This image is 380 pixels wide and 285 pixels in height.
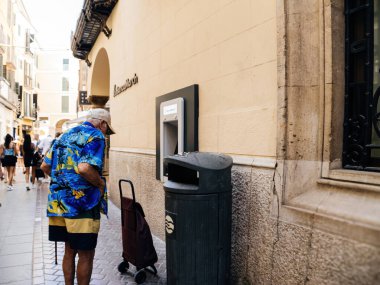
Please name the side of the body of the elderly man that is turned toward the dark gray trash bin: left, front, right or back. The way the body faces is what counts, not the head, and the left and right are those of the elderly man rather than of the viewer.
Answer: right

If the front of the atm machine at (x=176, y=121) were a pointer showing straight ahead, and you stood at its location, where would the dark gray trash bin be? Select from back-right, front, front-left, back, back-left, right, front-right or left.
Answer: front-left

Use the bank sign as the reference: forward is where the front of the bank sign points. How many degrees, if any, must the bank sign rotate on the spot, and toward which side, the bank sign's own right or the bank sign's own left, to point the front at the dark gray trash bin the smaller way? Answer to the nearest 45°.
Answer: approximately 45° to the bank sign's own left

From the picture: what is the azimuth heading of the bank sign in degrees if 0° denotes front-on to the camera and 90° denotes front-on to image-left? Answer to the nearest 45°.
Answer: approximately 45°

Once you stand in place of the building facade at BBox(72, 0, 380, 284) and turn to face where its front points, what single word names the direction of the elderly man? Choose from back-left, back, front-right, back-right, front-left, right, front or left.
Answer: front-right

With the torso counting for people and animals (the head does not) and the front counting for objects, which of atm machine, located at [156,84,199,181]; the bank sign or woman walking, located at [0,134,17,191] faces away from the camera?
the woman walking

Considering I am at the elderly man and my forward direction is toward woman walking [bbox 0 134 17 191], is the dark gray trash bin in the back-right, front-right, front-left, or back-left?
back-right

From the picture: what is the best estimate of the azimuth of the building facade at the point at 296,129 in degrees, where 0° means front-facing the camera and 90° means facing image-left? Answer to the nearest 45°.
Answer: approximately 45°

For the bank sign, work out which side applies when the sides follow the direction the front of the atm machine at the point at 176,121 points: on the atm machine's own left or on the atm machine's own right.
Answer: on the atm machine's own right

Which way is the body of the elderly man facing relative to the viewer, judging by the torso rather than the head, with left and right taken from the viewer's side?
facing away from the viewer and to the right of the viewer

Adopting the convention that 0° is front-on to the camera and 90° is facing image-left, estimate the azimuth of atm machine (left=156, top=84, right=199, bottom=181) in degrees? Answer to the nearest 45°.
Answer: approximately 45°
